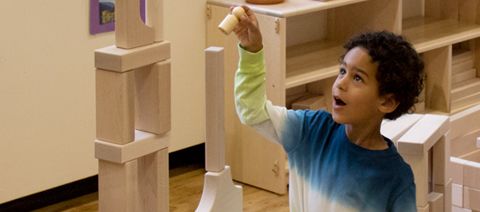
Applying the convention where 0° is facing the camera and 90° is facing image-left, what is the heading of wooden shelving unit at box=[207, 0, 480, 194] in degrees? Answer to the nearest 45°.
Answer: approximately 315°

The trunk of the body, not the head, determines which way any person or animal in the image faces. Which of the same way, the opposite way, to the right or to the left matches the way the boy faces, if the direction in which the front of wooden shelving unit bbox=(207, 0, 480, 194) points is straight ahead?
to the right

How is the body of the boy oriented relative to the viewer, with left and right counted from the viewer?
facing the viewer and to the left of the viewer

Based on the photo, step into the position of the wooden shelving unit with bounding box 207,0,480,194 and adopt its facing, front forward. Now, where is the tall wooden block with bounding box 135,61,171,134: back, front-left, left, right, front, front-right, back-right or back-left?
front-right

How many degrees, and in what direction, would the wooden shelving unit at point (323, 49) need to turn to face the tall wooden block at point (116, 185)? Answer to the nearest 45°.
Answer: approximately 45° to its right

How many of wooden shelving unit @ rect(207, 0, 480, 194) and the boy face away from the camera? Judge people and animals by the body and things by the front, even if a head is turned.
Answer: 0

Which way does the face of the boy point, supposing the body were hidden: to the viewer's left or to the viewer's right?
to the viewer's left

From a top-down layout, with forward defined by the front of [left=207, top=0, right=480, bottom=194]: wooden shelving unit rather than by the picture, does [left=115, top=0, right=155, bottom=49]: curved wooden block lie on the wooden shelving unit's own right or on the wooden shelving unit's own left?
on the wooden shelving unit's own right
